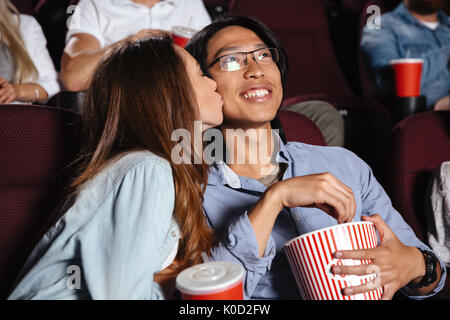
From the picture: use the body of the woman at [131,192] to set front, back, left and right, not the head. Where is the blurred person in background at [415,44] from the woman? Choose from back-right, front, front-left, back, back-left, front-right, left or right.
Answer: front-left

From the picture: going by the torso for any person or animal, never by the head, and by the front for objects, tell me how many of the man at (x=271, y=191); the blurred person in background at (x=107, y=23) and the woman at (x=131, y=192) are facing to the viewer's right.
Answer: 1

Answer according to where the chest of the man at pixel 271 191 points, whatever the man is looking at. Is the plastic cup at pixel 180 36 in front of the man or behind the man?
behind

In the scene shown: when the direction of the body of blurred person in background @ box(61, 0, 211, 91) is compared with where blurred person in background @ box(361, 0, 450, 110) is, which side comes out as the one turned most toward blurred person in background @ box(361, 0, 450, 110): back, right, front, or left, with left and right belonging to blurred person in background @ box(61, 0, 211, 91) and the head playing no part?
left

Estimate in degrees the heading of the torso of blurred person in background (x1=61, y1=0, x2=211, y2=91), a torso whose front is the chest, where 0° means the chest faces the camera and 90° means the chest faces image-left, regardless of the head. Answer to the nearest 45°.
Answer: approximately 0°

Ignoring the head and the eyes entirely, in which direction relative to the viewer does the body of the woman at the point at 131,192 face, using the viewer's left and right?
facing to the right of the viewer

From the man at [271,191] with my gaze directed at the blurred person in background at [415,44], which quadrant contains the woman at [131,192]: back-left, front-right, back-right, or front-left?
back-left

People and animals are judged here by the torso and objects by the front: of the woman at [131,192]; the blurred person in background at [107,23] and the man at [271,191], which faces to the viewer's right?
the woman

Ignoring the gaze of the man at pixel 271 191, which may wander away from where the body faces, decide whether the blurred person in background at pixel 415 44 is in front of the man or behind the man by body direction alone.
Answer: behind

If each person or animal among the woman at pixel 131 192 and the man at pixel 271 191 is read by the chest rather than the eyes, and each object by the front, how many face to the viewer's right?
1
